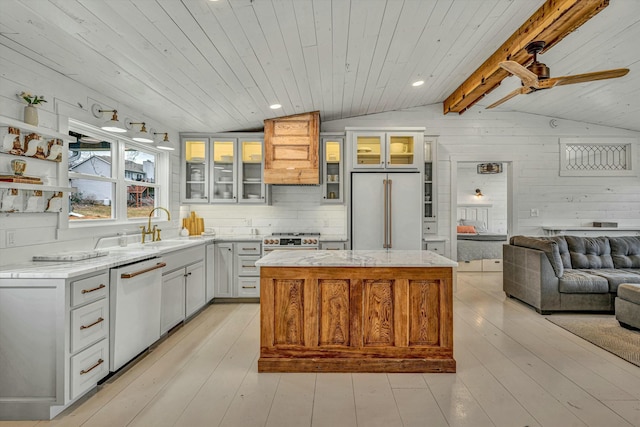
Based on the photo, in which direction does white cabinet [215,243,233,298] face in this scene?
toward the camera

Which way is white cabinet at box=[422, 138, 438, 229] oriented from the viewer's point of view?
toward the camera

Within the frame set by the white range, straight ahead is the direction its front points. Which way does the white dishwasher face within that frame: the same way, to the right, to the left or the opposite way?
to the left

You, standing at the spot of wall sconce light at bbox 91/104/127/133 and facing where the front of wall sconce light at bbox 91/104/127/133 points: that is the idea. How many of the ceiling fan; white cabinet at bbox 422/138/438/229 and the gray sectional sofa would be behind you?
0

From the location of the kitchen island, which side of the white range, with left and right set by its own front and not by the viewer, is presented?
front

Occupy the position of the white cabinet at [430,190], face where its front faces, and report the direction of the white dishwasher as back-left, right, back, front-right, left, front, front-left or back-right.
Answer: front-right

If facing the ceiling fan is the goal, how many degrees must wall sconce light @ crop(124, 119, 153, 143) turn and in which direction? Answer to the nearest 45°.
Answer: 0° — it already faces it

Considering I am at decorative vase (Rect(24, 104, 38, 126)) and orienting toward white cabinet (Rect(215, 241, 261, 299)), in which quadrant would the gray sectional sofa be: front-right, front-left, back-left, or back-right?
front-right

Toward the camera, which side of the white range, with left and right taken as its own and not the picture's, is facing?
front

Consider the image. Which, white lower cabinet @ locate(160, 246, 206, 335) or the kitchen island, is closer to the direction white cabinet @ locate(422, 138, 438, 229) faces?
the kitchen island

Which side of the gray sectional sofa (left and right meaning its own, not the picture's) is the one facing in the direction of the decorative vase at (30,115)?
right

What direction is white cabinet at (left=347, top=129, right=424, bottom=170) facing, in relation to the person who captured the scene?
facing the viewer

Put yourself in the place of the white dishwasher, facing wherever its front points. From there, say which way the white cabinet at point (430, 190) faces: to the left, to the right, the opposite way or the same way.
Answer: to the right

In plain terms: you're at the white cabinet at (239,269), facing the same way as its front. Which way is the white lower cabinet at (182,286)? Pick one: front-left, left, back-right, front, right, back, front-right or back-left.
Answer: front-right

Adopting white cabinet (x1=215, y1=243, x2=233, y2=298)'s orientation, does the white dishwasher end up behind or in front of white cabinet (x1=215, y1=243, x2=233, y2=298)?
in front

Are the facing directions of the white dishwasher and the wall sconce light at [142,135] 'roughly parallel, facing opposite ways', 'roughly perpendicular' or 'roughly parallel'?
roughly parallel

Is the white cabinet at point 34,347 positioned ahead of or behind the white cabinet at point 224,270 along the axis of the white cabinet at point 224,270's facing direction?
ahead

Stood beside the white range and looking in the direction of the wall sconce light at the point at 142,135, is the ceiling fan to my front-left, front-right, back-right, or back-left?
back-left
